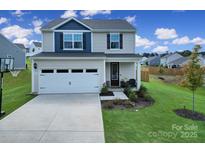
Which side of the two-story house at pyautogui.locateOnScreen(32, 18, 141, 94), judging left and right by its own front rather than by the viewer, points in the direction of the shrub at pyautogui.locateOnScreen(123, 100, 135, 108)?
front

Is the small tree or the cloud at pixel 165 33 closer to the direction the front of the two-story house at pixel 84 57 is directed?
the small tree

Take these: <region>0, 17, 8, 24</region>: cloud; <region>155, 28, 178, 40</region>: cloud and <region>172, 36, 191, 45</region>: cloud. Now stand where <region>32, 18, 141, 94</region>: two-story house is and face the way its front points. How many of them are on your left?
2

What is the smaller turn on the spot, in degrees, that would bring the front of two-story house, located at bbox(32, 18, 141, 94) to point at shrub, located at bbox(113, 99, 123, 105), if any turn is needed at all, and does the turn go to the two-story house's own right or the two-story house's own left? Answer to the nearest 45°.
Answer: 0° — it already faces it

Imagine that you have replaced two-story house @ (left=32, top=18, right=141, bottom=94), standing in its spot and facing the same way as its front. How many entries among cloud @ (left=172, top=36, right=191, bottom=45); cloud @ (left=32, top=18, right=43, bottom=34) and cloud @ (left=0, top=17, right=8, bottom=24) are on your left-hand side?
1

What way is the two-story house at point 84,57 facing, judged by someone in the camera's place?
facing the viewer

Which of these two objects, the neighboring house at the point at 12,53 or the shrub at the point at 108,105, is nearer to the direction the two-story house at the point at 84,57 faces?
the shrub

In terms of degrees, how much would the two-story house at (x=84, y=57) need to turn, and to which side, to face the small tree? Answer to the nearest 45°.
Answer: approximately 45° to its left

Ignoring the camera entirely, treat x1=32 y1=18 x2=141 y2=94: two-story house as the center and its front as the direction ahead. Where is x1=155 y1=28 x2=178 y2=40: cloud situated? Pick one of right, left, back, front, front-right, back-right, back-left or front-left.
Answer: left
